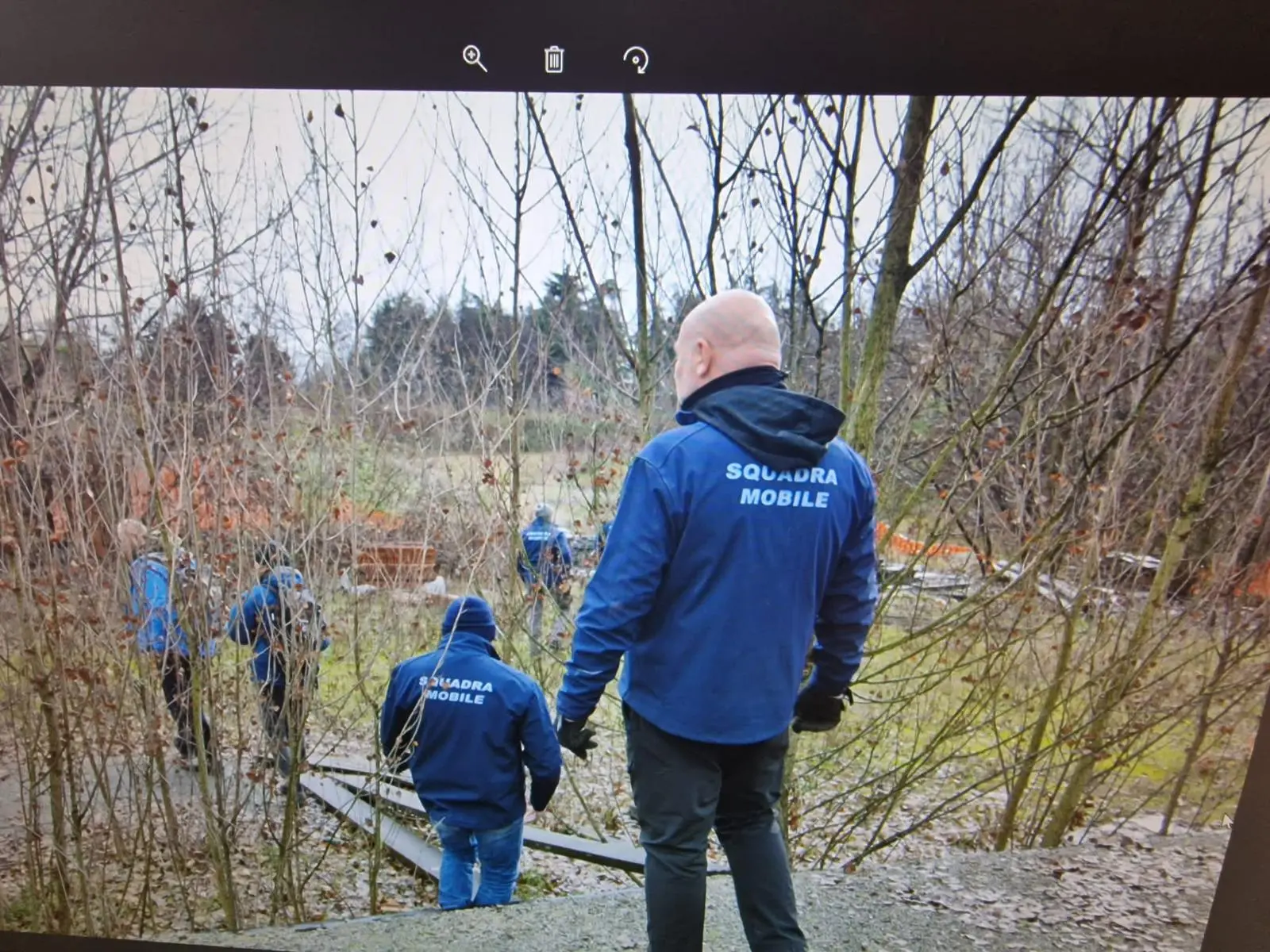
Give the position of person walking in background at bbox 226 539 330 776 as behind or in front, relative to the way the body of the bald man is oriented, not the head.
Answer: in front

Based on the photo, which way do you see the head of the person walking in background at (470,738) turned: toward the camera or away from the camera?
away from the camera

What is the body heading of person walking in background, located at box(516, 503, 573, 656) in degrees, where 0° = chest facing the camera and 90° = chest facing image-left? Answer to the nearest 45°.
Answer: approximately 180°

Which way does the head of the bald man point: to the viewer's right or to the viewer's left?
to the viewer's left

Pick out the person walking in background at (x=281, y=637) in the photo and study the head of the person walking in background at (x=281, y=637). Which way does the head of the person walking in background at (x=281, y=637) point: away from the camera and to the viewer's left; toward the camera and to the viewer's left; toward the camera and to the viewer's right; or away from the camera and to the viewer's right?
away from the camera and to the viewer's left

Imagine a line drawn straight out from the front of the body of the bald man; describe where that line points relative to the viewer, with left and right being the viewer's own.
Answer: facing away from the viewer and to the left of the viewer

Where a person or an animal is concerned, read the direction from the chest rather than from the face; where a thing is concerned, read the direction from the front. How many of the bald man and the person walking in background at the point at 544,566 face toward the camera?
0
